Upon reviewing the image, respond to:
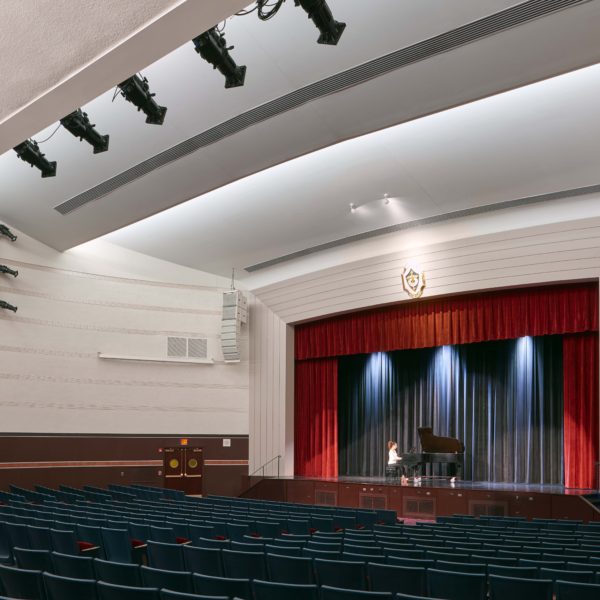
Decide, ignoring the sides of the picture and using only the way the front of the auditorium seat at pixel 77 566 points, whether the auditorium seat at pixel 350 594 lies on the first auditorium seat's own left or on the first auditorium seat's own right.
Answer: on the first auditorium seat's own right

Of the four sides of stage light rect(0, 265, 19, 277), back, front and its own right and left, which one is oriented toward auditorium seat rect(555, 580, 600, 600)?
right

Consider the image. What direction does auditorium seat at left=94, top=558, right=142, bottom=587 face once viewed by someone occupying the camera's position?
facing away from the viewer and to the right of the viewer

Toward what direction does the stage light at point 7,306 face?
to the viewer's right

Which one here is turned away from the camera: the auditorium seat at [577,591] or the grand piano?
the auditorium seat

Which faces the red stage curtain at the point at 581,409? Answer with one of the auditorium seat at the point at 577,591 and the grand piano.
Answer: the auditorium seat

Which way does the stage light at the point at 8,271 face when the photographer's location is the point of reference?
facing to the right of the viewer

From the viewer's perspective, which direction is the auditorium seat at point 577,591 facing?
away from the camera

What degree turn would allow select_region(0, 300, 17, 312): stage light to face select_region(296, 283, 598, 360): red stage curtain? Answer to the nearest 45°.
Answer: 0° — it already faces it

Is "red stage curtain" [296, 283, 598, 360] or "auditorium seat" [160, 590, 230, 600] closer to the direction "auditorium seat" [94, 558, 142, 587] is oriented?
the red stage curtain

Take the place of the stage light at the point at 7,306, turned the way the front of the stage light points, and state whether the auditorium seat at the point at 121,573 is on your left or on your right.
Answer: on your right

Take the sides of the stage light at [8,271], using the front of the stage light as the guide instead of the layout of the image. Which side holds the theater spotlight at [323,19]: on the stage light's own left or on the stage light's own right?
on the stage light's own right
